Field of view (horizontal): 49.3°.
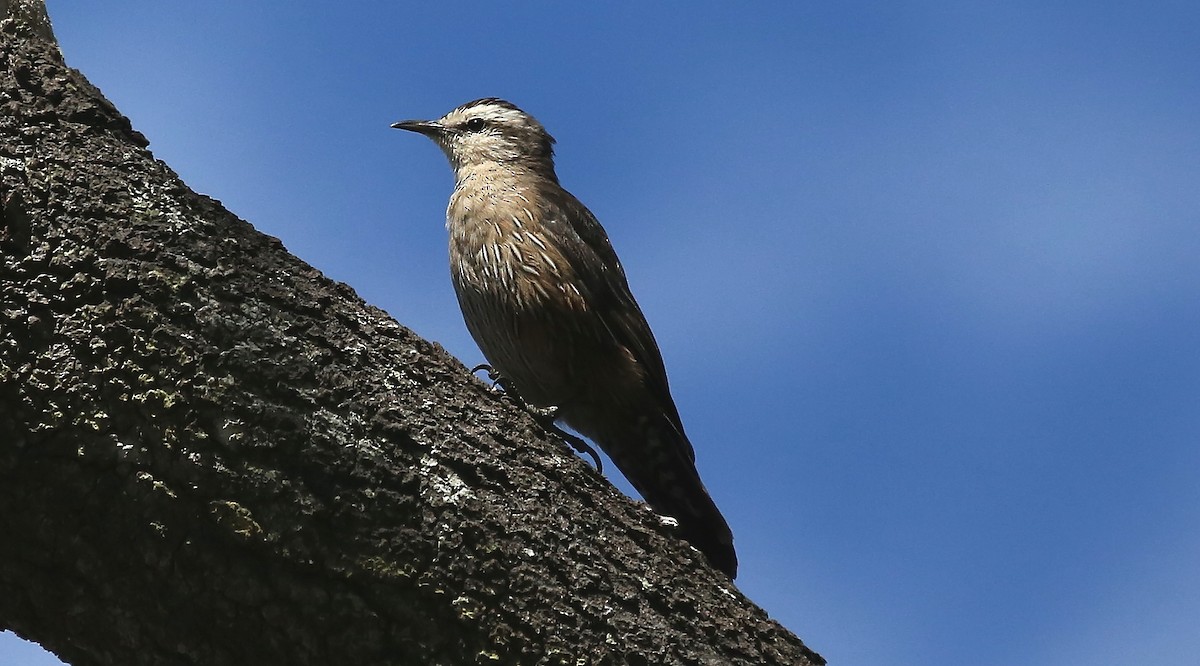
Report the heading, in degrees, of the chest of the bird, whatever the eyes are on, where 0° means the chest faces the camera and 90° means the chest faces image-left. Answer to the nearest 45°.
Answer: approximately 90°
